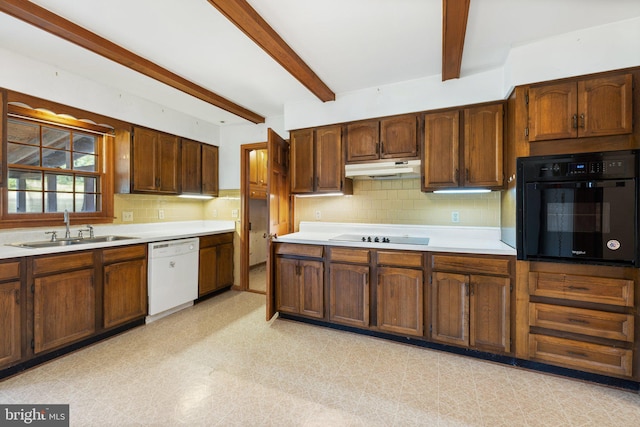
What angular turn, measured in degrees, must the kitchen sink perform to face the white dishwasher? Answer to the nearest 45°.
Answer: approximately 45° to its left

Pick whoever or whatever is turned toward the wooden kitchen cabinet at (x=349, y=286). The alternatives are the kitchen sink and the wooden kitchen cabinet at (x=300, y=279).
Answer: the kitchen sink

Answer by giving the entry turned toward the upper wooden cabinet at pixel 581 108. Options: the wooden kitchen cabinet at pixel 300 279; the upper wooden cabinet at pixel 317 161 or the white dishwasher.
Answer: the white dishwasher

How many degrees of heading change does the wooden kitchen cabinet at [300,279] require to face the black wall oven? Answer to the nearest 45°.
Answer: approximately 90° to its left

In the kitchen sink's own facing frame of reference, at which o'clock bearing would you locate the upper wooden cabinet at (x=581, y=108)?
The upper wooden cabinet is roughly at 12 o'clock from the kitchen sink.

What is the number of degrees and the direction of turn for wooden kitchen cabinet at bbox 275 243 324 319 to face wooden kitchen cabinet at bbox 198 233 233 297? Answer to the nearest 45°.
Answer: approximately 90° to its right

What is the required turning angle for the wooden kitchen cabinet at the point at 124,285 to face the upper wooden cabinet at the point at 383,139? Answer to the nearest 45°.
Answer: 0° — it already faces it
